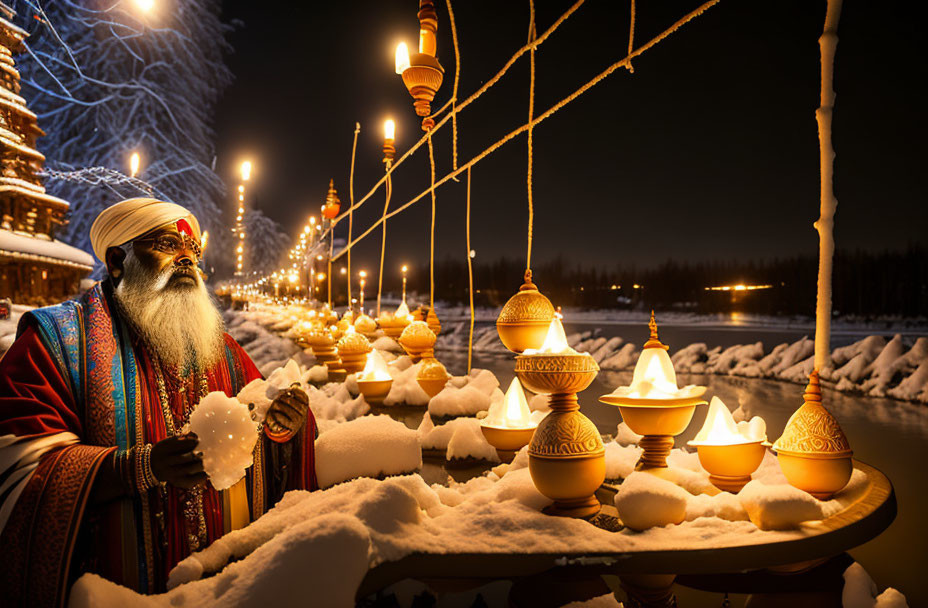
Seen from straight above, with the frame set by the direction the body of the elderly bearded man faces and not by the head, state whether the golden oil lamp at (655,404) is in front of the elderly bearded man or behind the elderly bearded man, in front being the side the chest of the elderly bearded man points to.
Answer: in front

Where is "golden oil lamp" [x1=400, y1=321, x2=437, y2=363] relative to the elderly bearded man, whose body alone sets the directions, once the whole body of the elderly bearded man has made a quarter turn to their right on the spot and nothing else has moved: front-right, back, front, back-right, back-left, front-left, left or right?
back

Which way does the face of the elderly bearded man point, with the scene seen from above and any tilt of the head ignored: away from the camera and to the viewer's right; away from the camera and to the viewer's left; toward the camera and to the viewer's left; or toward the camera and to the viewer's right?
toward the camera and to the viewer's right

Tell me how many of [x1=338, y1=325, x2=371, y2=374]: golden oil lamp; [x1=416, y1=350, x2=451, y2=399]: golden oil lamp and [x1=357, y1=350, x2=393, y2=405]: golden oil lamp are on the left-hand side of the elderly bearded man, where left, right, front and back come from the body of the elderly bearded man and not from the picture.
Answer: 3

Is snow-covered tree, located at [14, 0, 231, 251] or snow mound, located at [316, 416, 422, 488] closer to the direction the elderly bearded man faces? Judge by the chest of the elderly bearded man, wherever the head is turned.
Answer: the snow mound

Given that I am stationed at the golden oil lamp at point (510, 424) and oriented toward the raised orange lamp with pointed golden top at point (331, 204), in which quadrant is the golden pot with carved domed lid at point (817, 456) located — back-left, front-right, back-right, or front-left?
back-right

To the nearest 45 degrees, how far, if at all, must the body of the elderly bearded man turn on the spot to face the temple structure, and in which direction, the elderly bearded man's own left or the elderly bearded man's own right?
approximately 135° to the elderly bearded man's own left

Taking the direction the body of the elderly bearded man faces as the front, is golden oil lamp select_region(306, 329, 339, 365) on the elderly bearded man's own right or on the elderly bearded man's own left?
on the elderly bearded man's own left

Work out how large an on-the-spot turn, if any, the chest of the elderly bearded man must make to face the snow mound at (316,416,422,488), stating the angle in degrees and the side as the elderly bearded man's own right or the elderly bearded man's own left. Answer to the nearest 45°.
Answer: approximately 45° to the elderly bearded man's own left

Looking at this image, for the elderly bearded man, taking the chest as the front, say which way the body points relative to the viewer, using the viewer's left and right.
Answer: facing the viewer and to the right of the viewer

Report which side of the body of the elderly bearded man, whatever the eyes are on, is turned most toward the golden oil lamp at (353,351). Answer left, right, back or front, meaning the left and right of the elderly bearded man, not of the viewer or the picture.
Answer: left
